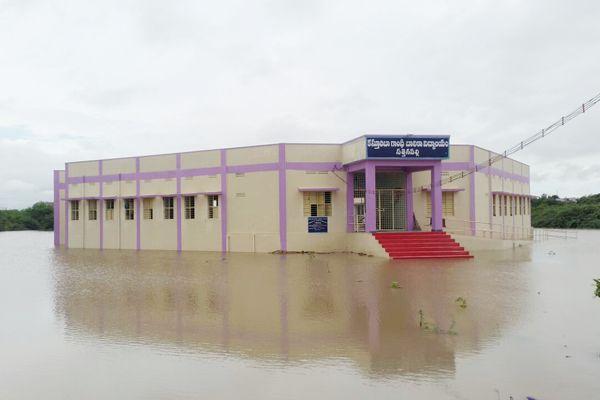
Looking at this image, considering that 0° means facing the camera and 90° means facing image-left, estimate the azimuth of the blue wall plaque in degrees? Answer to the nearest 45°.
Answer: approximately 0°

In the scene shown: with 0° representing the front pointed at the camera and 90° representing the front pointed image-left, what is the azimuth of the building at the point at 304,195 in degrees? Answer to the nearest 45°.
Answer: approximately 0°
